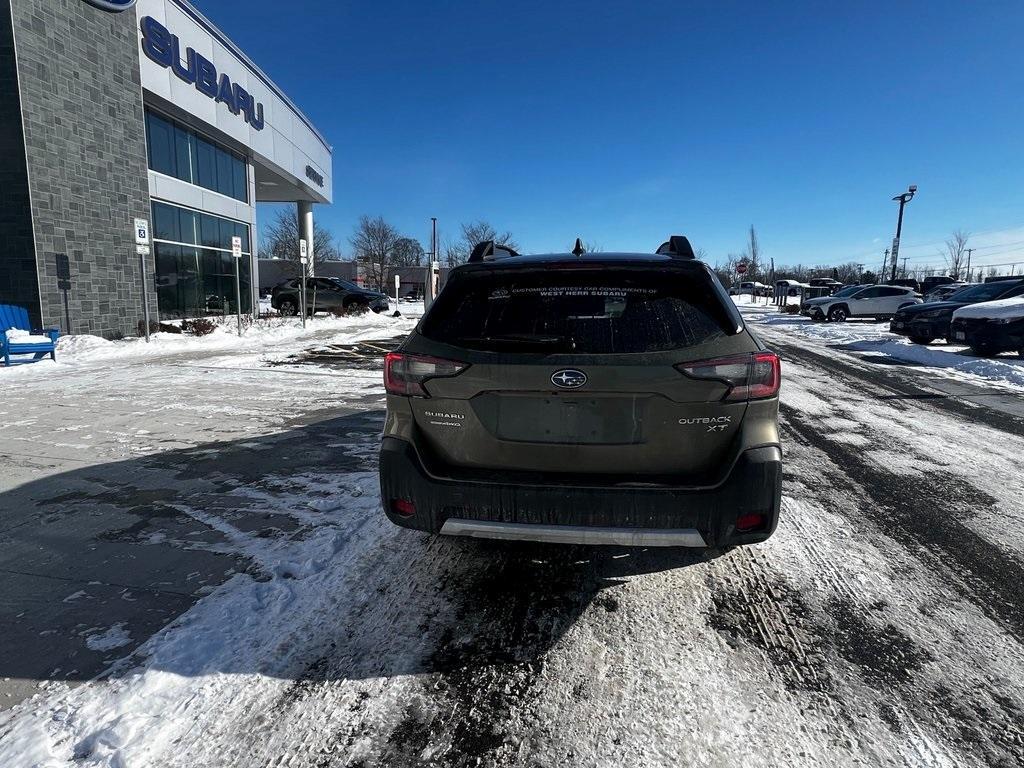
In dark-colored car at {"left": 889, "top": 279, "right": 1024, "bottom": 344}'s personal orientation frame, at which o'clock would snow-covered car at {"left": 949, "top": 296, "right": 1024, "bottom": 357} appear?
snow-covered car at {"left": 949, "top": 296, "right": 1024, "bottom": 357} is roughly at 10 o'clock from dark-colored car at {"left": 889, "top": 279, "right": 1024, "bottom": 344}.

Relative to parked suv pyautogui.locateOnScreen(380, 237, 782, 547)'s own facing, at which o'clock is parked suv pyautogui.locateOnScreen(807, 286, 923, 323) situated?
parked suv pyautogui.locateOnScreen(807, 286, 923, 323) is roughly at 1 o'clock from parked suv pyautogui.locateOnScreen(380, 237, 782, 547).

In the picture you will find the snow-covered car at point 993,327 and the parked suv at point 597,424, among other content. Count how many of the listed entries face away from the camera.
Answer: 1

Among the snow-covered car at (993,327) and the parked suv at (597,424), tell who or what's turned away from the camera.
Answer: the parked suv

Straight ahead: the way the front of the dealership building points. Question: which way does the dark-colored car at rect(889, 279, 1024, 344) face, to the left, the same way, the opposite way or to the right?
the opposite way

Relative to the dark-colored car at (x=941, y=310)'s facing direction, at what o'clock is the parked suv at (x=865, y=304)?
The parked suv is roughly at 4 o'clock from the dark-colored car.

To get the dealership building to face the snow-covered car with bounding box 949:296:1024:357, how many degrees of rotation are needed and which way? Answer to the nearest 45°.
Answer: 0° — it already faces it

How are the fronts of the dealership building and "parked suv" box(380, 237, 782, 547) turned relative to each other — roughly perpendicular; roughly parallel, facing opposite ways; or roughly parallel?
roughly perpendicular

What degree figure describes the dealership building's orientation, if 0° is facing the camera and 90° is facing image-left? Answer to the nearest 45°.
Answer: approximately 315°

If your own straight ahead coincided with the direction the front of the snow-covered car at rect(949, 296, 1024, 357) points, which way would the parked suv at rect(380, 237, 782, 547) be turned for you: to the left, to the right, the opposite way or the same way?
to the right

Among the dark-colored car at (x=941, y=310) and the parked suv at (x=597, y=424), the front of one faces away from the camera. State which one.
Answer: the parked suv
